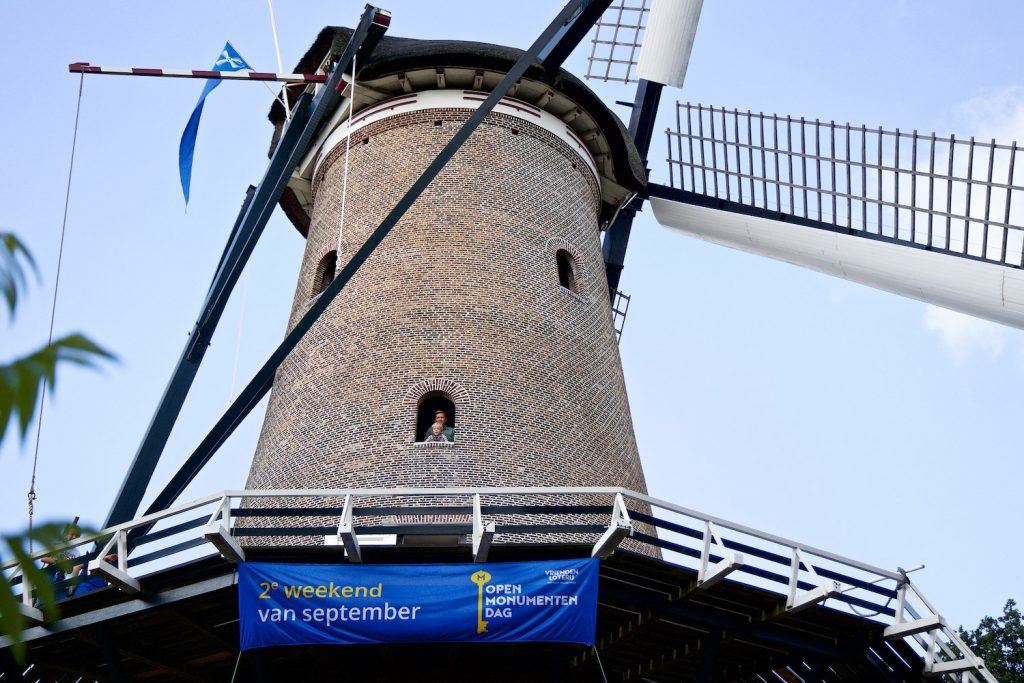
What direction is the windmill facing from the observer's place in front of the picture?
facing away from the viewer and to the right of the viewer

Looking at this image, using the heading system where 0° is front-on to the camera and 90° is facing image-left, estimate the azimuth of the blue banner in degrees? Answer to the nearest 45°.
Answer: approximately 0°
